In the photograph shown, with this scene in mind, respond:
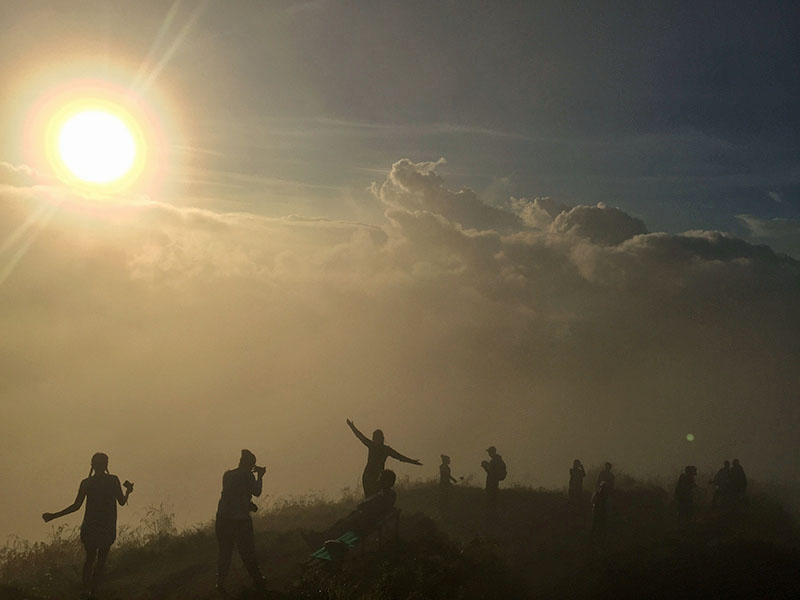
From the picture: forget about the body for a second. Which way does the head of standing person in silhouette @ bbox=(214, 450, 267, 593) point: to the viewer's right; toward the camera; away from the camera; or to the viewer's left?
to the viewer's right

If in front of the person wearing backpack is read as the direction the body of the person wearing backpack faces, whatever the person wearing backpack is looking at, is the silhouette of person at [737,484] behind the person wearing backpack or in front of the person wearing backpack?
behind

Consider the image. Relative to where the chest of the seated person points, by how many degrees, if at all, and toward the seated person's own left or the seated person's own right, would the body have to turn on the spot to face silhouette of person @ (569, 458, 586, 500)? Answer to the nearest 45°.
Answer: approximately 135° to the seated person's own right

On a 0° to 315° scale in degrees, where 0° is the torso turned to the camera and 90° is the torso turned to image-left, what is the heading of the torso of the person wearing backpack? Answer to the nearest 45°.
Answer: approximately 90°

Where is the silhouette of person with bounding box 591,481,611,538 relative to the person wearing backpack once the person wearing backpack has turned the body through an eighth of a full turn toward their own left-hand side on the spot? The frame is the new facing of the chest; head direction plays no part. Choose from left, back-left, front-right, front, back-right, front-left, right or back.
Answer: left

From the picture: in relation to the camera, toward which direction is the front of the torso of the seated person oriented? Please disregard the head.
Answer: to the viewer's left

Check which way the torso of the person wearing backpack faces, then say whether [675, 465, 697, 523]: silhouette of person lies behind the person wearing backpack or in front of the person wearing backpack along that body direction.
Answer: behind

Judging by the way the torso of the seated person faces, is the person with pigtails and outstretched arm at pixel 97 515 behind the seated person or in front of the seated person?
in front

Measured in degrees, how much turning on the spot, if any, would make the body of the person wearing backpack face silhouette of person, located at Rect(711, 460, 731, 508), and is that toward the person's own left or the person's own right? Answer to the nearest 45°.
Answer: approximately 180°

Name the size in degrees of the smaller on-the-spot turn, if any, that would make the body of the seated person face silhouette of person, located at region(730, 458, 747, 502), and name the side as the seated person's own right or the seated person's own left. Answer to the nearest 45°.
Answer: approximately 135° to the seated person's own right

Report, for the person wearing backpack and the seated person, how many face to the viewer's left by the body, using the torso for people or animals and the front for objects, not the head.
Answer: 2
